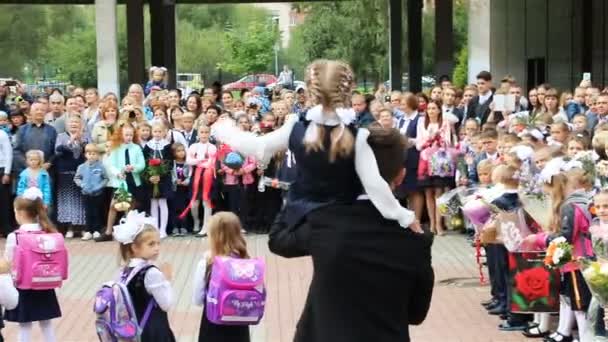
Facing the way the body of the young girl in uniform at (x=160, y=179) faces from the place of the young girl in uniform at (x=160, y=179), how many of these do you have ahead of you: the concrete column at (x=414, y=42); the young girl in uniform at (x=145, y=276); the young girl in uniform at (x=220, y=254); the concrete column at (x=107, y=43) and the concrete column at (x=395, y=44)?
2

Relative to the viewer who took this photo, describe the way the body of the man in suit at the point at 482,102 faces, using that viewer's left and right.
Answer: facing the viewer and to the left of the viewer

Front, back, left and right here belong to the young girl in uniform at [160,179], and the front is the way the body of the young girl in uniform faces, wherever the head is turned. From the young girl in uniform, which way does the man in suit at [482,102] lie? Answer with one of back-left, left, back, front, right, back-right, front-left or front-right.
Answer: left

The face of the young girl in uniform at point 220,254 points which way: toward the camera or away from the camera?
away from the camera

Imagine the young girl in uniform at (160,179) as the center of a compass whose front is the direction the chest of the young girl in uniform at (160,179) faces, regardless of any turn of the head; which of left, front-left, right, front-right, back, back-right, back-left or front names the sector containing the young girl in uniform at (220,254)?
front

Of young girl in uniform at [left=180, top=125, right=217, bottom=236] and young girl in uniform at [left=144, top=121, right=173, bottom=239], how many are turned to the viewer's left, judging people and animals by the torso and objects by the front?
0

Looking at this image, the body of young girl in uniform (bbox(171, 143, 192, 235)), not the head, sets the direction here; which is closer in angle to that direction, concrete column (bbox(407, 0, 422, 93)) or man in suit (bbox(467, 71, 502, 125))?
the man in suit

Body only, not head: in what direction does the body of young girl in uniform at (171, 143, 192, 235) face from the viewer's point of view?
toward the camera

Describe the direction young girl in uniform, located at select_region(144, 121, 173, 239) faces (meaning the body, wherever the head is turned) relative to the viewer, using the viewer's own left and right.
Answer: facing the viewer

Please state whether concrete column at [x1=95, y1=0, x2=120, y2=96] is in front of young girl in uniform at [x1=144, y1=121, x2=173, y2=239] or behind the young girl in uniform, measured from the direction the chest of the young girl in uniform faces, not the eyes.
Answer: behind

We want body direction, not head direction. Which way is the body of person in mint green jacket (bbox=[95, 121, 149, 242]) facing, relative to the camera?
toward the camera

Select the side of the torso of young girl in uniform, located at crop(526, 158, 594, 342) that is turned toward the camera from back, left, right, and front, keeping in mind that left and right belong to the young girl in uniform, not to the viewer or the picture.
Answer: left

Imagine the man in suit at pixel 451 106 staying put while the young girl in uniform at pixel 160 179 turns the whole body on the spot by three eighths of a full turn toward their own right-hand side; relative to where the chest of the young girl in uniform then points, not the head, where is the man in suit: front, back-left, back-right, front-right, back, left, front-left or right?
back-right

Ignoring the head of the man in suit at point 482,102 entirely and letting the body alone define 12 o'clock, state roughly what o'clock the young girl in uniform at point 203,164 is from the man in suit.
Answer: The young girl in uniform is roughly at 1 o'clock from the man in suit.

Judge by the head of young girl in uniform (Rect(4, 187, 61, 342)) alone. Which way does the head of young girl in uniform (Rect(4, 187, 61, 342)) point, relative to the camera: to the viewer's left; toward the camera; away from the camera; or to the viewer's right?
away from the camera
